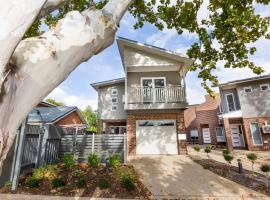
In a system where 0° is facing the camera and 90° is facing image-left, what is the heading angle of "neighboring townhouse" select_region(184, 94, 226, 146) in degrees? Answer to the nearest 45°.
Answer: approximately 0°

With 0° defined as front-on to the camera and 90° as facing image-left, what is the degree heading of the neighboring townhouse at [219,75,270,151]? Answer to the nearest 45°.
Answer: approximately 45°

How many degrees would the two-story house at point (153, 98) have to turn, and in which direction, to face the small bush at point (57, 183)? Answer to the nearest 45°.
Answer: approximately 45° to its right
